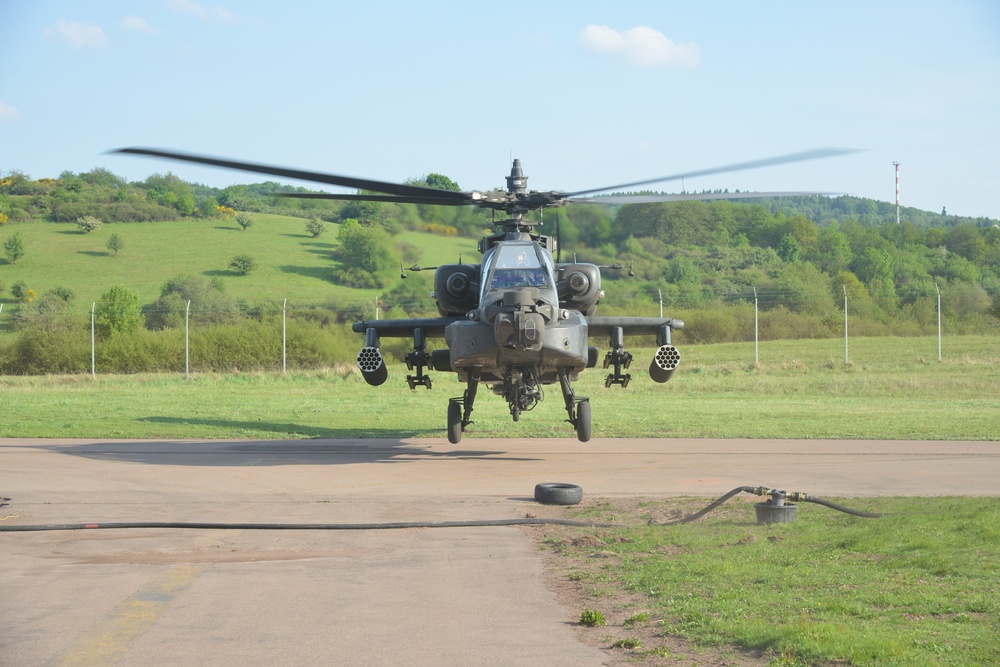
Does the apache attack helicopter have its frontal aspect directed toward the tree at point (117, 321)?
no

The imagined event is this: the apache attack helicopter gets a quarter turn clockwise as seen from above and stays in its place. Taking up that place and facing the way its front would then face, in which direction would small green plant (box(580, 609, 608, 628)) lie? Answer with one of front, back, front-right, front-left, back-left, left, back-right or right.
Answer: left

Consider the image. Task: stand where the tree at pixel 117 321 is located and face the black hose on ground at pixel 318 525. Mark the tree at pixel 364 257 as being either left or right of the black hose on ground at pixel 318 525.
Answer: left

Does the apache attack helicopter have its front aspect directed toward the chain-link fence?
no

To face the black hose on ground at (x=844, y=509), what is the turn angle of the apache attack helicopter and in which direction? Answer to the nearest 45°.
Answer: approximately 45° to its left

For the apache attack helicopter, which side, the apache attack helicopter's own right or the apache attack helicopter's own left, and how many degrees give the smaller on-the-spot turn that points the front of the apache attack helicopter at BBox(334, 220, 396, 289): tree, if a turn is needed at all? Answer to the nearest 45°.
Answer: approximately 180°

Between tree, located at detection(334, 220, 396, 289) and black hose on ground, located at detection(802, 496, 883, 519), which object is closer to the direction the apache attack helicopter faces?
the black hose on ground

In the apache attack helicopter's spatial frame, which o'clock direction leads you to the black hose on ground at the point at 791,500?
The black hose on ground is roughly at 11 o'clock from the apache attack helicopter.

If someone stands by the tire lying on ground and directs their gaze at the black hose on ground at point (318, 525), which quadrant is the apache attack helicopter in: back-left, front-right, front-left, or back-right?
back-right

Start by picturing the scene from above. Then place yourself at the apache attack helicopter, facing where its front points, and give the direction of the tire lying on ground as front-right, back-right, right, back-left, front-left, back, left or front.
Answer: front

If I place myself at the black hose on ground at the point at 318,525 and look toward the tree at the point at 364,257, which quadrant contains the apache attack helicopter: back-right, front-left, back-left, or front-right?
front-right

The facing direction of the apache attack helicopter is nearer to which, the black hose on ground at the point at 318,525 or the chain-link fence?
the black hose on ground

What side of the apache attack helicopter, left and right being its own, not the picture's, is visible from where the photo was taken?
front

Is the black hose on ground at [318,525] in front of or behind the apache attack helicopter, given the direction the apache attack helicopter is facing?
in front
